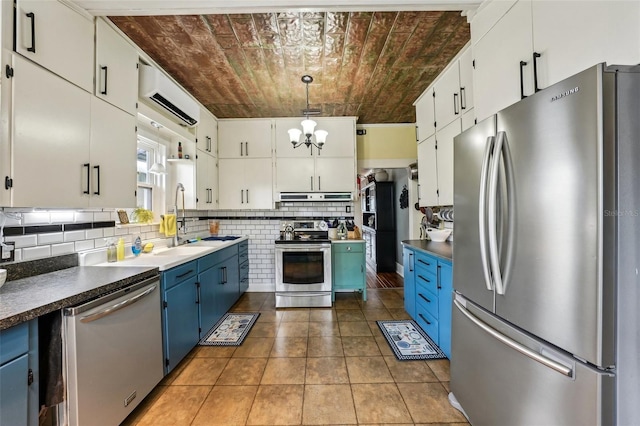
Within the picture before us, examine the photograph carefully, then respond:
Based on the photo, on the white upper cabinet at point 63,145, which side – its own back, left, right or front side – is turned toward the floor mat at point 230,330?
left

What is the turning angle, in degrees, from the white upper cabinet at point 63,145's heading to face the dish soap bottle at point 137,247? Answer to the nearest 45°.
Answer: approximately 90° to its left

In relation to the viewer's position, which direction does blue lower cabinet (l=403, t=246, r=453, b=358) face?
facing the viewer and to the left of the viewer

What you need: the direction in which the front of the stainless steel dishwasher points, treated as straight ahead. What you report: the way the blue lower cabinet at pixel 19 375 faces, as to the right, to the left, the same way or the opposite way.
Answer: the same way

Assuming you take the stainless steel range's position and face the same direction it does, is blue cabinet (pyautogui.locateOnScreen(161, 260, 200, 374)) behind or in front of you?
in front

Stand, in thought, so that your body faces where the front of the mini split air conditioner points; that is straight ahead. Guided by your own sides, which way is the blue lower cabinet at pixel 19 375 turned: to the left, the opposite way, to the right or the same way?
the same way

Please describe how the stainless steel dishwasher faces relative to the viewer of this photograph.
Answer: facing the viewer and to the right of the viewer

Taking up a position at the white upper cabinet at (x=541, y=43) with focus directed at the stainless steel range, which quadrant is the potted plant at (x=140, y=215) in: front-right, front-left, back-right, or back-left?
front-left

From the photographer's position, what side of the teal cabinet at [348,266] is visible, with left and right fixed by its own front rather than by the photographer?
front

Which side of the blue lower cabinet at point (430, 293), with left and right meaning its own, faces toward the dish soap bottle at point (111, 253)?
front

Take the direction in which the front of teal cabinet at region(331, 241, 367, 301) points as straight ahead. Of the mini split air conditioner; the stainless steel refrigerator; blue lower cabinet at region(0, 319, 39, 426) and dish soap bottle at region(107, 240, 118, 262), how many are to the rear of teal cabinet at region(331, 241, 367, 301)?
0

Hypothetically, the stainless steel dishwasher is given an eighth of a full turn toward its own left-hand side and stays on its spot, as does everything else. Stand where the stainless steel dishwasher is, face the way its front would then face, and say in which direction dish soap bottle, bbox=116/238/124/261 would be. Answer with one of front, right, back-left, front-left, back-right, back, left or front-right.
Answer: left

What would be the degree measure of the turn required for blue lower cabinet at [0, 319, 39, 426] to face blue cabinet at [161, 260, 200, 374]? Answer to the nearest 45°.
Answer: approximately 90° to its left

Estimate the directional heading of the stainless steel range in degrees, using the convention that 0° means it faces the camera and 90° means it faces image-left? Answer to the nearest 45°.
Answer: approximately 0°

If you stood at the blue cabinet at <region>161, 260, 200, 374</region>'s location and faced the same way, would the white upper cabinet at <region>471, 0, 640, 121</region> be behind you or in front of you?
in front
